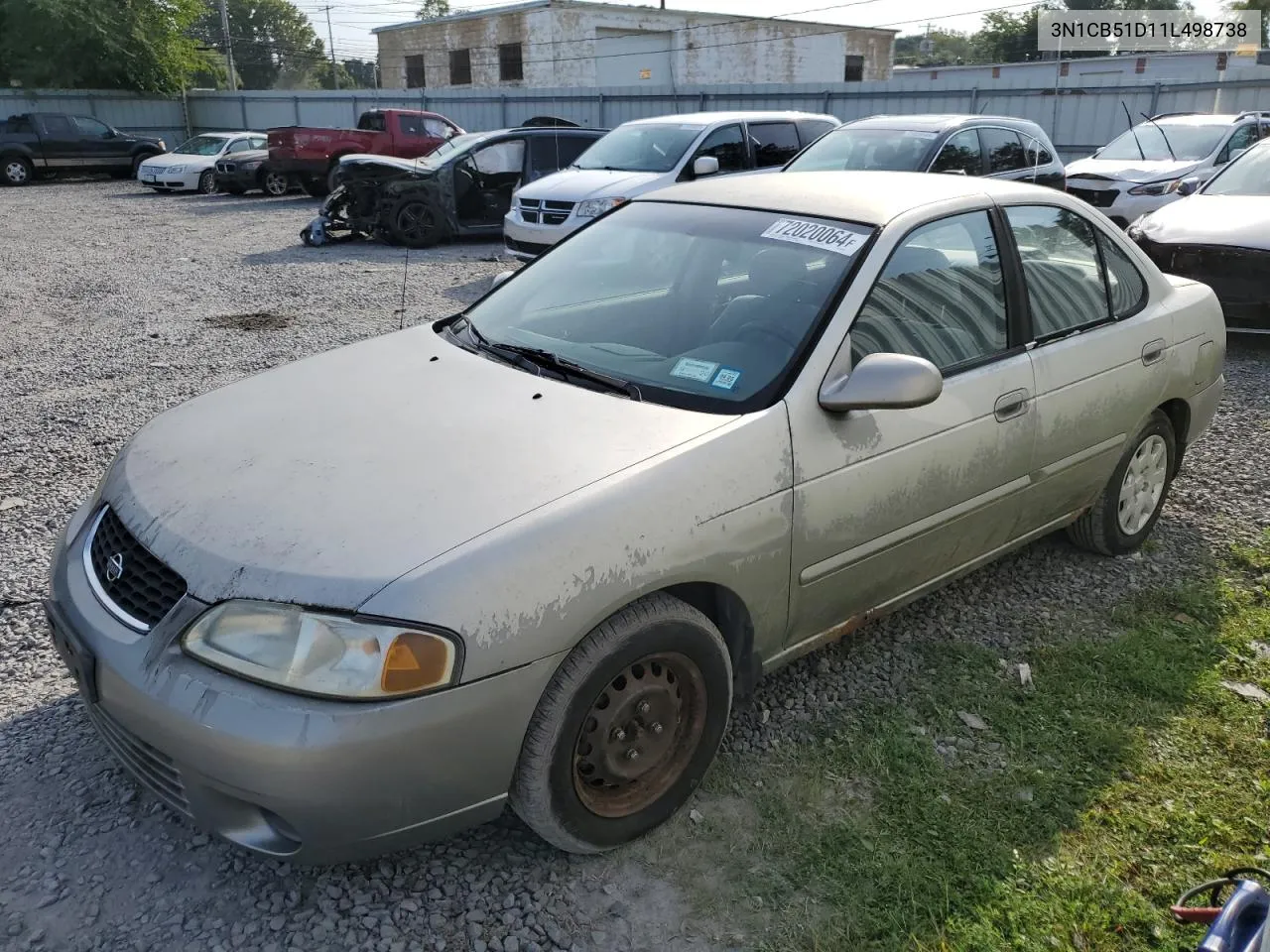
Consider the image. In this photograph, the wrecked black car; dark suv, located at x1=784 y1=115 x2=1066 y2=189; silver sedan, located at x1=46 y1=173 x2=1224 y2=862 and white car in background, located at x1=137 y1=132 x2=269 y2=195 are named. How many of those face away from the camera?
0

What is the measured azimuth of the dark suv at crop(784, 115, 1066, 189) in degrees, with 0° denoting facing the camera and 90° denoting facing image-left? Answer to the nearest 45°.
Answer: approximately 45°

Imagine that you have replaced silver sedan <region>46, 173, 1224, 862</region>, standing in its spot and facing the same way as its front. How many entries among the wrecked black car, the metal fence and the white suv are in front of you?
0

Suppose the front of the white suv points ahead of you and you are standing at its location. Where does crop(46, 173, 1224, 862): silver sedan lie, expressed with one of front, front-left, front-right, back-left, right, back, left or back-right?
front-left

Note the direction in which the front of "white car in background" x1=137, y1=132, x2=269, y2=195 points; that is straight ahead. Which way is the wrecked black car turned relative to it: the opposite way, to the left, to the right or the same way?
the same way

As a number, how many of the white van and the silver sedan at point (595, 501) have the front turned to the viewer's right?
0

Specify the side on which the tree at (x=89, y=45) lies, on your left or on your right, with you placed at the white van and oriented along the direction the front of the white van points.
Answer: on your right

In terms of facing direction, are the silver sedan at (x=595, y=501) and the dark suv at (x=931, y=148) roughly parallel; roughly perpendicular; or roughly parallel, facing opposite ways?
roughly parallel

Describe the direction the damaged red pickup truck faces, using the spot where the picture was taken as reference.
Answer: facing away from the viewer and to the right of the viewer

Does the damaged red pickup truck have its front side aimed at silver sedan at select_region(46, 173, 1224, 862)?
no

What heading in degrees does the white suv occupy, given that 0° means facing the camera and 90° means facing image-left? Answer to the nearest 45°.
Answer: approximately 45°

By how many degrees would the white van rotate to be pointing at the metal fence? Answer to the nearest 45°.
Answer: approximately 135° to its right

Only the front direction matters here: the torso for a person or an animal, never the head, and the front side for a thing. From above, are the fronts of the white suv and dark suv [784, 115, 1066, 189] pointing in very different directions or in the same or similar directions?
same or similar directions

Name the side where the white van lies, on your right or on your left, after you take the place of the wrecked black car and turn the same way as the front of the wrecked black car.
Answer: on your left

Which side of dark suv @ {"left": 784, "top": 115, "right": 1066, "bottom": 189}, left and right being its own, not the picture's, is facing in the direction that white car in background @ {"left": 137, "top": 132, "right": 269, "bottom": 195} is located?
right

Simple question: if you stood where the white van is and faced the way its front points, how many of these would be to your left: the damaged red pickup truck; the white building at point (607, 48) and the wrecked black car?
0

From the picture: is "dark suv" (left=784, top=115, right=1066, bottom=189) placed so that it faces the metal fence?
no

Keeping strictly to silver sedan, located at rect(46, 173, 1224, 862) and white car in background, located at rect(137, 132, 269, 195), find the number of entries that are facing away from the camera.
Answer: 0

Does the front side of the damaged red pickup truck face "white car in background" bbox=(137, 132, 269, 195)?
no

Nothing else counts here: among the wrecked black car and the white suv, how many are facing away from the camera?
0
